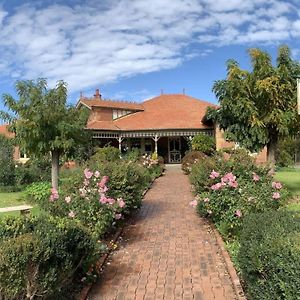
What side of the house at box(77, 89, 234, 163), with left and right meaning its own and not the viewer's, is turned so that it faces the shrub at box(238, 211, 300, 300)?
front

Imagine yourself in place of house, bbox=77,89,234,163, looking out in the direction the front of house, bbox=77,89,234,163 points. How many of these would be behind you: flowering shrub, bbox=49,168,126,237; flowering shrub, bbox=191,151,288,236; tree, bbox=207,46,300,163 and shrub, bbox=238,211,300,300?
0

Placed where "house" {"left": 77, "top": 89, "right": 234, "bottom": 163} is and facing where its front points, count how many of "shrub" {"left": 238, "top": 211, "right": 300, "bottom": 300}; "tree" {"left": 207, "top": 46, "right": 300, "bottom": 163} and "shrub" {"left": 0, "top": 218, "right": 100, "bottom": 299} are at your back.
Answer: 0

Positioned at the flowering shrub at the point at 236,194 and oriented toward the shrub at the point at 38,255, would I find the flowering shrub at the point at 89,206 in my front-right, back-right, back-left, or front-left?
front-right

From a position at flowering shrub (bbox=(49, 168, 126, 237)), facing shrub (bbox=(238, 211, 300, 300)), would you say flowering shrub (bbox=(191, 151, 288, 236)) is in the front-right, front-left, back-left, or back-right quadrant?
front-left

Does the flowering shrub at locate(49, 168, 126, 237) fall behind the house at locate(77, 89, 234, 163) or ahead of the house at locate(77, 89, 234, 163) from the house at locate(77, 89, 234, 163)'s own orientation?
ahead

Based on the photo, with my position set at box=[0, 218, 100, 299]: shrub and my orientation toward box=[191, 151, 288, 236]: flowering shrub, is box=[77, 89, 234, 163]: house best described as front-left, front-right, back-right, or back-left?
front-left

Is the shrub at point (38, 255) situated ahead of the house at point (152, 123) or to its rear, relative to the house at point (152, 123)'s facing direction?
ahead

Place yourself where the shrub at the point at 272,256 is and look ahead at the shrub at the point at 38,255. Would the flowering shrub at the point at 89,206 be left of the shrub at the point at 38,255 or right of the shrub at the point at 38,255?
right

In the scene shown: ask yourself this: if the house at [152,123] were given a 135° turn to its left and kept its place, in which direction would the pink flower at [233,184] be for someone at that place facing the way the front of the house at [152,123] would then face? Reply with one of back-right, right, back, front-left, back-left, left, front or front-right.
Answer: back-right

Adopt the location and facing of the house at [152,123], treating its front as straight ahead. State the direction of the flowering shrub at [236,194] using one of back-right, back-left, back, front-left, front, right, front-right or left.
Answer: front

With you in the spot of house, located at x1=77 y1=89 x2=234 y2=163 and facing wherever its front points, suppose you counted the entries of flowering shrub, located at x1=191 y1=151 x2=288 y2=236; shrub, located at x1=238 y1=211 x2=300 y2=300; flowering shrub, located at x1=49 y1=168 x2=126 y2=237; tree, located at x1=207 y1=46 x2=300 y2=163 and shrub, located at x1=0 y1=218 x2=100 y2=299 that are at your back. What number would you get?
0

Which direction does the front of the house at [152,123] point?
toward the camera
